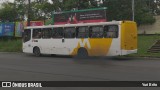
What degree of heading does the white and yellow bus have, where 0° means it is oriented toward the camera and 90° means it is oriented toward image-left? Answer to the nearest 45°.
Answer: approximately 135°
